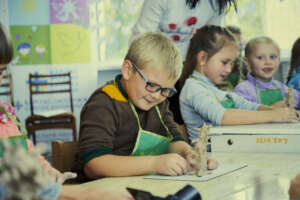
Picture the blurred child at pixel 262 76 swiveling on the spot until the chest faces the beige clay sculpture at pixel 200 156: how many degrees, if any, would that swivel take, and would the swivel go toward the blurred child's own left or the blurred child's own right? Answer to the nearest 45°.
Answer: approximately 45° to the blurred child's own right

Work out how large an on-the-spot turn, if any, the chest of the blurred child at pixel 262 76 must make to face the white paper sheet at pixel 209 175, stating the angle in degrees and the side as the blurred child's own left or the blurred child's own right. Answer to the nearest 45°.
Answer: approximately 45° to the blurred child's own right

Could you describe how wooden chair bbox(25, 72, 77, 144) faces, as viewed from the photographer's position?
facing the viewer

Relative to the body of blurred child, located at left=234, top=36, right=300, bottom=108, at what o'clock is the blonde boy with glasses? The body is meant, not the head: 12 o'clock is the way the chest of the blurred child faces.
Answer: The blonde boy with glasses is roughly at 2 o'clock from the blurred child.

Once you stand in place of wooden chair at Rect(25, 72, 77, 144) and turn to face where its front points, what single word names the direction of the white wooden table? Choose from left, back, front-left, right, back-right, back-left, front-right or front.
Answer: front

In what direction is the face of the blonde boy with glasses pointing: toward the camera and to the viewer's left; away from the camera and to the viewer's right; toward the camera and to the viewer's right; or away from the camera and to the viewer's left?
toward the camera and to the viewer's right

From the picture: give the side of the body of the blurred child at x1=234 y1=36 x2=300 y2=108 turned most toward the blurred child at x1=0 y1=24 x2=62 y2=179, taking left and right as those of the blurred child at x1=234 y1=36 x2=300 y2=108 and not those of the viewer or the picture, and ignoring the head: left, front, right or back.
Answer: right

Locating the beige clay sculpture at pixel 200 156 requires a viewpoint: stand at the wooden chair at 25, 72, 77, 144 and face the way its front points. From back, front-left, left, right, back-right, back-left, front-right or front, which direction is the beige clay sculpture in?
front

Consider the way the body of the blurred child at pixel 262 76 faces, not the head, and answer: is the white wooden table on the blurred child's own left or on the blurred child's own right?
on the blurred child's own right

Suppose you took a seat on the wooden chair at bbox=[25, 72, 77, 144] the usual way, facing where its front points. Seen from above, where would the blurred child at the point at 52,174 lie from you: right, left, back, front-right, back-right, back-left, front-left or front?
front

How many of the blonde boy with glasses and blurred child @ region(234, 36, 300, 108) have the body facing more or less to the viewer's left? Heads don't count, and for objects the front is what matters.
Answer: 0

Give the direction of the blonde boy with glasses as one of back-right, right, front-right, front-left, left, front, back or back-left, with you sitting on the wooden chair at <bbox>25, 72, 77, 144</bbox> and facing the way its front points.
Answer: front

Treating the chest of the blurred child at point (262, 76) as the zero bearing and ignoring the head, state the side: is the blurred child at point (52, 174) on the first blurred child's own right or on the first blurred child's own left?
on the first blurred child's own right
